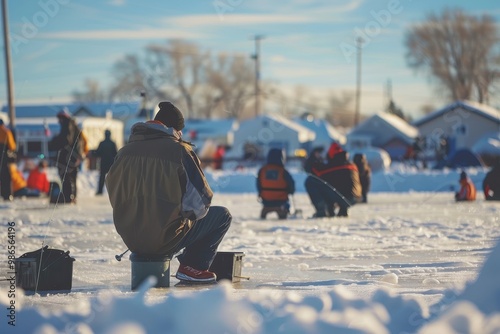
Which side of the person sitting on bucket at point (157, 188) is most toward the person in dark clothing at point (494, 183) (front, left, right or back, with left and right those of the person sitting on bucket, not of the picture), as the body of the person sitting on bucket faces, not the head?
front

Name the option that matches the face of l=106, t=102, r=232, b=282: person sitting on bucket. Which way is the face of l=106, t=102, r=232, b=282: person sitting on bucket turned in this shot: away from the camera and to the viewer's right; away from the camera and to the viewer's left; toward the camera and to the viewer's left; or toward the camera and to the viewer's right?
away from the camera and to the viewer's right

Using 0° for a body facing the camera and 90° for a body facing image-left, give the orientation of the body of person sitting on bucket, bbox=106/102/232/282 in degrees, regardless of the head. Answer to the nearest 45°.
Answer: approximately 225°

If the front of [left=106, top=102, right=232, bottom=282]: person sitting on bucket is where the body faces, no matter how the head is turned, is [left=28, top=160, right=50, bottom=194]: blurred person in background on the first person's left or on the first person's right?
on the first person's left

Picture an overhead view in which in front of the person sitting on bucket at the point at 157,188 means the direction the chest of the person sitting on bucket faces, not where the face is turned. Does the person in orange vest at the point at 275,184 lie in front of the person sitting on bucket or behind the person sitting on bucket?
in front

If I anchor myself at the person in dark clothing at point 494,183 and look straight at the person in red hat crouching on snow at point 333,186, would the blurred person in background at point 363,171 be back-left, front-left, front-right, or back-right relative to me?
front-right

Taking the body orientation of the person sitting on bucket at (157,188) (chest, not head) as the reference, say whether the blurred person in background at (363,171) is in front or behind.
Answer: in front

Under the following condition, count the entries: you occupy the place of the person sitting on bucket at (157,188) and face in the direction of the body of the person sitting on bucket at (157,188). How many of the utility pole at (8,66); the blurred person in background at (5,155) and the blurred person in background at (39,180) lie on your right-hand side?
0
